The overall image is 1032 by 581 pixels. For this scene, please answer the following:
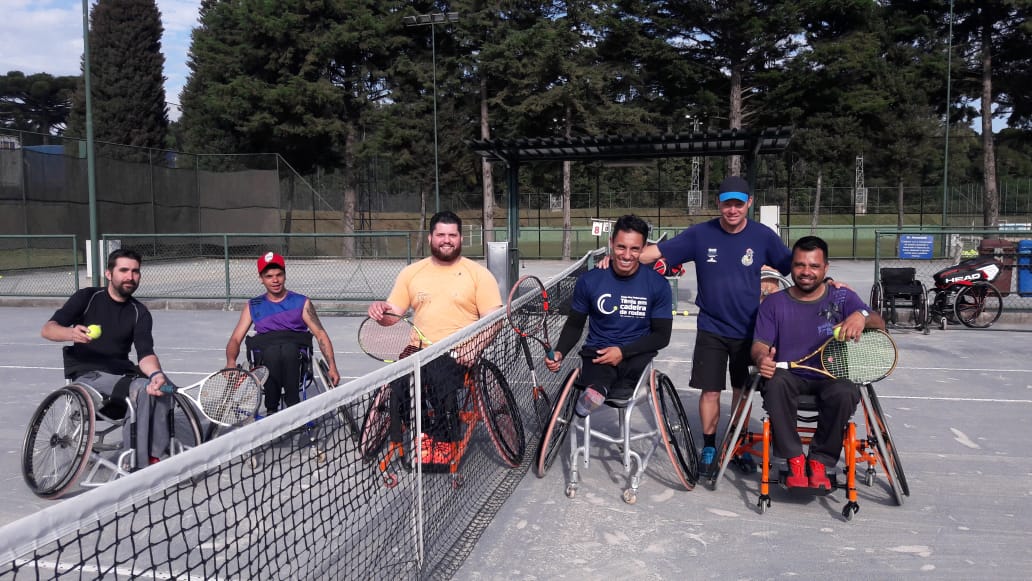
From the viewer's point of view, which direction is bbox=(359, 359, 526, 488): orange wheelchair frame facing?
toward the camera

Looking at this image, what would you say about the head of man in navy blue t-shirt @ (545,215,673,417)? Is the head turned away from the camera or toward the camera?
toward the camera

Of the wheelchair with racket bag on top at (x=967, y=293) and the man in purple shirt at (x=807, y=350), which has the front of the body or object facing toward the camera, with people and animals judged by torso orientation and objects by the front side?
the man in purple shirt

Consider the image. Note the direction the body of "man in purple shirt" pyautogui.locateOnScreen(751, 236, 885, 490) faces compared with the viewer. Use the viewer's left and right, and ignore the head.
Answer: facing the viewer

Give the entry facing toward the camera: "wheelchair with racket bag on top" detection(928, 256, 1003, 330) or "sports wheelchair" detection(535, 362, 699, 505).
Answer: the sports wheelchair

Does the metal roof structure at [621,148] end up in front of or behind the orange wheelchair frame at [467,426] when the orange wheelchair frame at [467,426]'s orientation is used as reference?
behind

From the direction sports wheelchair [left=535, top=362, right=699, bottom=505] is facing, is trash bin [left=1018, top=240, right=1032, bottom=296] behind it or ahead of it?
behind

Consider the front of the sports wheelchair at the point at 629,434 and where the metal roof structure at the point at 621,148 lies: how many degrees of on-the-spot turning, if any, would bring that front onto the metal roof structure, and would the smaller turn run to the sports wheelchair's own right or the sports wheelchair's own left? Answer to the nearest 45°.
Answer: approximately 180°

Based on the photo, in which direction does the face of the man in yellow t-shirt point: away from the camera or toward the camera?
toward the camera

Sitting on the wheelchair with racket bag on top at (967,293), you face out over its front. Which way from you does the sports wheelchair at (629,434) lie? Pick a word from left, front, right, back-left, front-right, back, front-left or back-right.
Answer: left

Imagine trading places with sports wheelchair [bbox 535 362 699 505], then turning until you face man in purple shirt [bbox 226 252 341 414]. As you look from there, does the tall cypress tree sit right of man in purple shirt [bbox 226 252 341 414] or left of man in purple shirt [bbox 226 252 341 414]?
right
